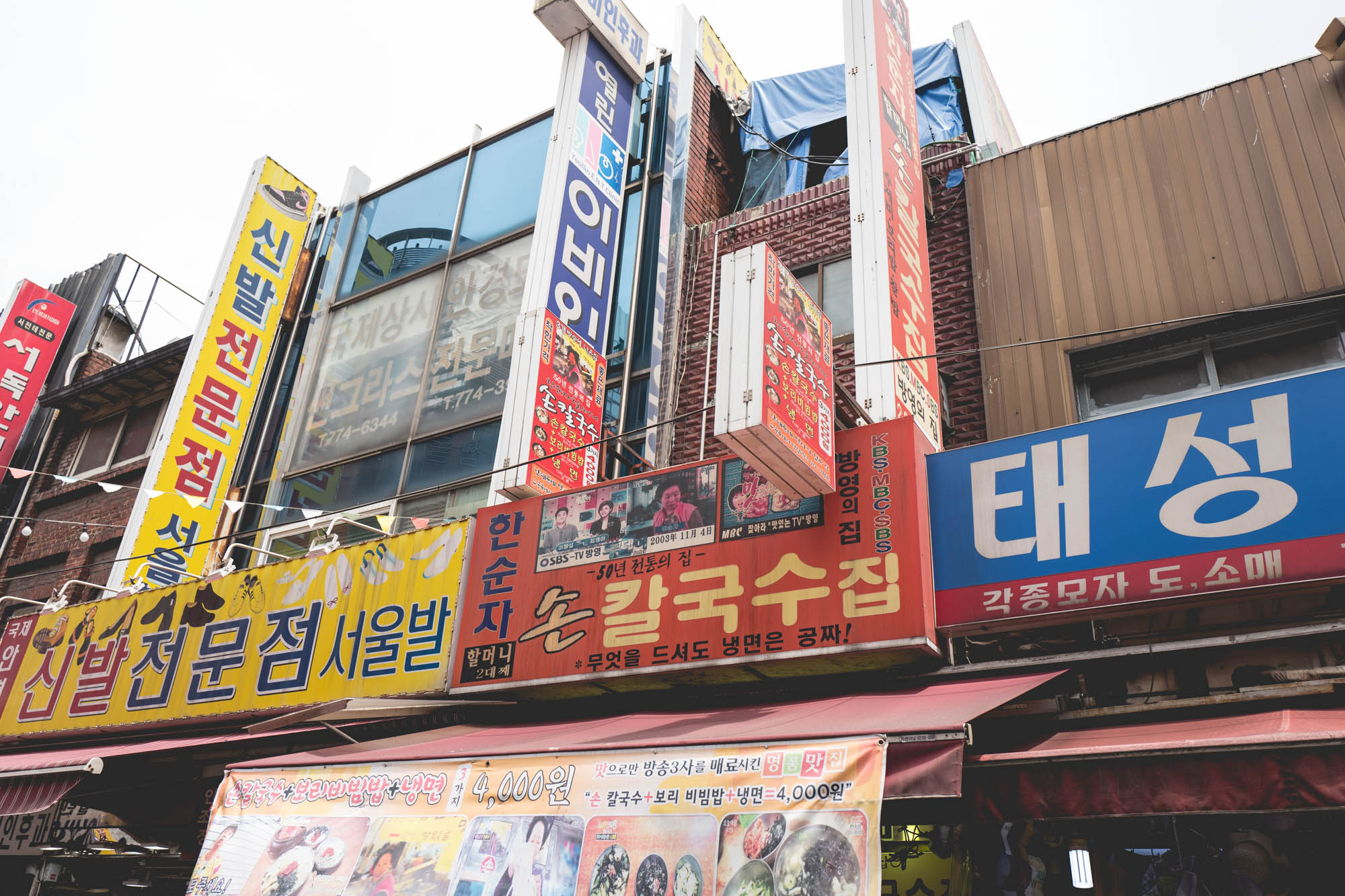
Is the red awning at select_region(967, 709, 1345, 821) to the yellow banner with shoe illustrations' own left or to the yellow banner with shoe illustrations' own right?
on its left

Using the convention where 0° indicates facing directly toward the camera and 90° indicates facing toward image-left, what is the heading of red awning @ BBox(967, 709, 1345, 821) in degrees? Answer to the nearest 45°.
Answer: approximately 0°

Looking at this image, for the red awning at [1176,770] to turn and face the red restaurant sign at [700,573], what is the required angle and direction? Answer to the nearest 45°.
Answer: approximately 90° to its right

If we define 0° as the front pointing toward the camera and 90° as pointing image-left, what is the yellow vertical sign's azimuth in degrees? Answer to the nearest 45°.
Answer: approximately 315°

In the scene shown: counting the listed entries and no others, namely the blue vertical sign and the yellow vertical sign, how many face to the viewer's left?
0

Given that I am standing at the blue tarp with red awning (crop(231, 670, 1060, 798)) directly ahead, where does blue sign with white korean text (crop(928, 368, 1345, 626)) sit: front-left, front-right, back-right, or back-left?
front-left

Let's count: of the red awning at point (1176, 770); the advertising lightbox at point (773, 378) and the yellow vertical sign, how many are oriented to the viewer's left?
0

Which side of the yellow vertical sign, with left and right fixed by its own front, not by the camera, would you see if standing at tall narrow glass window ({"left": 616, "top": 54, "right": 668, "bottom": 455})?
front

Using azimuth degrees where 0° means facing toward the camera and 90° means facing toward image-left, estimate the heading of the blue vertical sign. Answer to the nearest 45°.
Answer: approximately 315°

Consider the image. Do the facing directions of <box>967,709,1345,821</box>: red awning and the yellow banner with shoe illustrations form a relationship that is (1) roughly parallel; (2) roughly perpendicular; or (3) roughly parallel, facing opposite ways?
roughly parallel
